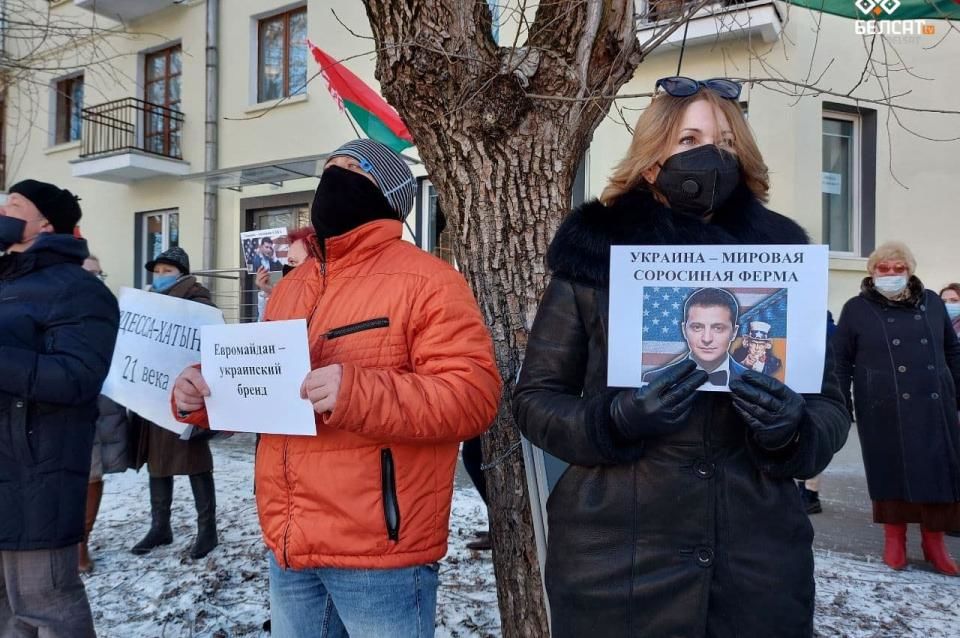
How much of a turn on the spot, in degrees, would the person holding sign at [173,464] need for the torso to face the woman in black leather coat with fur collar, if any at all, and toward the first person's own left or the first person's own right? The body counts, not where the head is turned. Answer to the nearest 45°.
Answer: approximately 45° to the first person's own left

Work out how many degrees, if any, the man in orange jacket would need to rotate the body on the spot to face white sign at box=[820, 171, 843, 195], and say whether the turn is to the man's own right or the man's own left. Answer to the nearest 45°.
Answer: approximately 180°

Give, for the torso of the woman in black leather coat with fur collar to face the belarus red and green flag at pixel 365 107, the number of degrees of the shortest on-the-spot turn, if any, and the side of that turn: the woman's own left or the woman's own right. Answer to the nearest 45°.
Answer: approximately 135° to the woman's own right

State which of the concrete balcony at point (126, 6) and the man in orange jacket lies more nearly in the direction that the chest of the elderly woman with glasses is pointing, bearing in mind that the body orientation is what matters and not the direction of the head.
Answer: the man in orange jacket

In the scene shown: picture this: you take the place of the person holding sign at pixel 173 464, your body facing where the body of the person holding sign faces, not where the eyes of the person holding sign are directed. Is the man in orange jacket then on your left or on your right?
on your left

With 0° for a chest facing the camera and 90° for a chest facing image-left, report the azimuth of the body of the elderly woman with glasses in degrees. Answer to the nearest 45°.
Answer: approximately 0°

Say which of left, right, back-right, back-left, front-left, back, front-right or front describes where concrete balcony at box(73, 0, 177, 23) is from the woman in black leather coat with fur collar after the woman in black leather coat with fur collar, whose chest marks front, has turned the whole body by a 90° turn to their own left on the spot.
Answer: back-left

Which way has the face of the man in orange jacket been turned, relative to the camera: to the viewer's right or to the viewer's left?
to the viewer's left

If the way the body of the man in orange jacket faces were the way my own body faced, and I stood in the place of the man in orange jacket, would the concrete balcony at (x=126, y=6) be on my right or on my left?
on my right

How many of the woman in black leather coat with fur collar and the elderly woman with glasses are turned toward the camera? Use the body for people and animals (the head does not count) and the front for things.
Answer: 2

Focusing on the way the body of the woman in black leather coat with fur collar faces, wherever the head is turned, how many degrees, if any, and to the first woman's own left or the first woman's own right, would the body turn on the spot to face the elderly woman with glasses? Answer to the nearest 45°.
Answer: approximately 180°

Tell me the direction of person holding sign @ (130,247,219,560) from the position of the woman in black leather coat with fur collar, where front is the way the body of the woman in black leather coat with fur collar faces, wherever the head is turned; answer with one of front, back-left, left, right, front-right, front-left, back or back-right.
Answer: back-right
